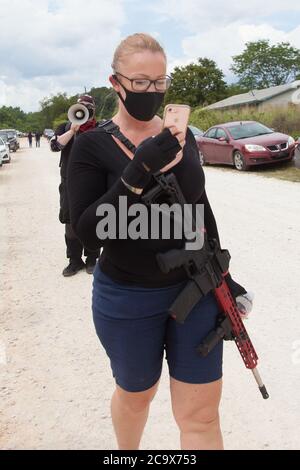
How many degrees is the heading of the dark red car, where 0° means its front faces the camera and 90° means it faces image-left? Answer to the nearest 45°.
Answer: approximately 315°

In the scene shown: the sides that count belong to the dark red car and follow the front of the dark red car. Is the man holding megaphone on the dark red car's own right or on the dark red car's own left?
on the dark red car's own right
